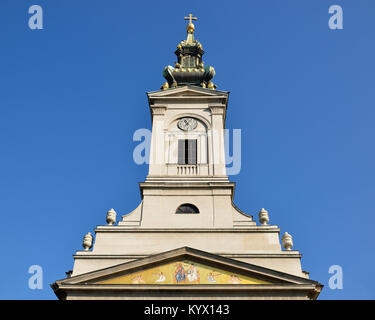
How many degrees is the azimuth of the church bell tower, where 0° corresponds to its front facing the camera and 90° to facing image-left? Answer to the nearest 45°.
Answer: approximately 0°
